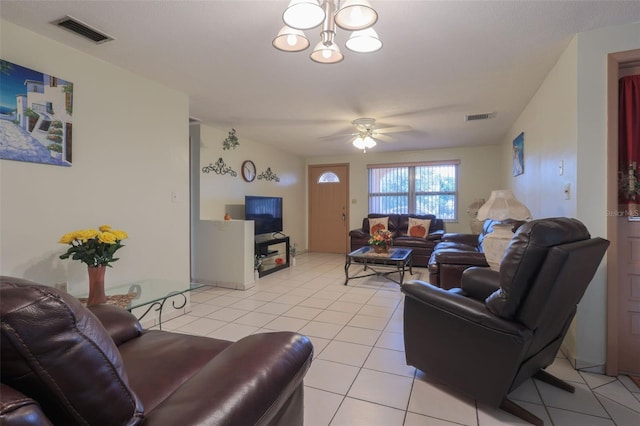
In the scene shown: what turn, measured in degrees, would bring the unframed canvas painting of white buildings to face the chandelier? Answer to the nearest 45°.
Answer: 0° — it already faces it

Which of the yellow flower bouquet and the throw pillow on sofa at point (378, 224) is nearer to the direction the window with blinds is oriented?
the yellow flower bouquet

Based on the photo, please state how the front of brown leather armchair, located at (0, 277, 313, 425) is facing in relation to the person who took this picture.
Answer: facing away from the viewer and to the right of the viewer

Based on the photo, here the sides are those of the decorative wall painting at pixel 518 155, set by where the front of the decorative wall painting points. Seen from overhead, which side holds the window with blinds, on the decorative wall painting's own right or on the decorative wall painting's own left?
on the decorative wall painting's own right

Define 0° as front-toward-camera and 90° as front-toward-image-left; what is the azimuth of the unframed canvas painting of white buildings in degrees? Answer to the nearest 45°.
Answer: approximately 315°

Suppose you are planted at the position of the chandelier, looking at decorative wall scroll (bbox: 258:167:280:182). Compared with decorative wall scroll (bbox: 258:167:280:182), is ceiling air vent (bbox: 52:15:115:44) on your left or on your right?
left

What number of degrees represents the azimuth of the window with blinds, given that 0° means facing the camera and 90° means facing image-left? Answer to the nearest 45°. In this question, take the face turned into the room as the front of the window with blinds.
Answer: approximately 0°

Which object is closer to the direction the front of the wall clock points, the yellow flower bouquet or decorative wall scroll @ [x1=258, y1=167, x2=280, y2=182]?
the yellow flower bouquet

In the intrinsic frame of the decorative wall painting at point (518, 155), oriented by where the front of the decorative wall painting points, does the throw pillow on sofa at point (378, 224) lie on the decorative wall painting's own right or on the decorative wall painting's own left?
on the decorative wall painting's own right

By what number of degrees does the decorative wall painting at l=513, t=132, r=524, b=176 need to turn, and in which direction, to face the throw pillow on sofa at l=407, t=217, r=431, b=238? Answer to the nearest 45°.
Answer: approximately 90° to its right
